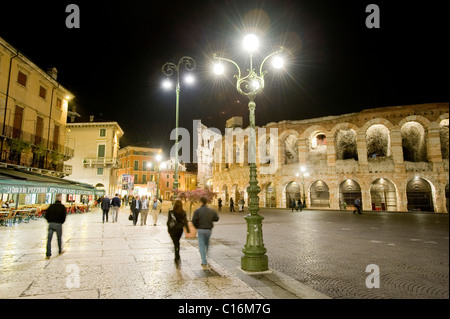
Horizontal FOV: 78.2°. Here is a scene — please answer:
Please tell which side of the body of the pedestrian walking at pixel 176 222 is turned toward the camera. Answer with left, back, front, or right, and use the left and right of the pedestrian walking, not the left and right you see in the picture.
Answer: back

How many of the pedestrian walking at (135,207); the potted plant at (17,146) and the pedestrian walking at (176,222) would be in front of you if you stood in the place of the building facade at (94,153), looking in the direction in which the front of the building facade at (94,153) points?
3

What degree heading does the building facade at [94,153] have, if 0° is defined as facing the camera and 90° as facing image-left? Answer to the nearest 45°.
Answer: approximately 0°

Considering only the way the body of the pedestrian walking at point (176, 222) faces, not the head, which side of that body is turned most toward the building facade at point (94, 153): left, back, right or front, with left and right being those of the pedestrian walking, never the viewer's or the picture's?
front

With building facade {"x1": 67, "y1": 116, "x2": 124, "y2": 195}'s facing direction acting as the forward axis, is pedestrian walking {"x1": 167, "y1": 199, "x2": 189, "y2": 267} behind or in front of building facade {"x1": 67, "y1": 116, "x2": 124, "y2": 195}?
in front

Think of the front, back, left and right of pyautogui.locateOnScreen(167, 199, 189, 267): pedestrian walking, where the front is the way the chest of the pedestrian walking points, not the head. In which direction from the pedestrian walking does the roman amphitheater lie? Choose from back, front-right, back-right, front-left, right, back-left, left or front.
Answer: front-right

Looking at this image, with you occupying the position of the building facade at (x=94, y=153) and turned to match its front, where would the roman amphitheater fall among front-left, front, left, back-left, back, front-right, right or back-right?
front-left

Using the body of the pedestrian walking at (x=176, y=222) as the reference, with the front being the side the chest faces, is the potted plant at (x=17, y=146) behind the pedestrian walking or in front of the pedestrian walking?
in front

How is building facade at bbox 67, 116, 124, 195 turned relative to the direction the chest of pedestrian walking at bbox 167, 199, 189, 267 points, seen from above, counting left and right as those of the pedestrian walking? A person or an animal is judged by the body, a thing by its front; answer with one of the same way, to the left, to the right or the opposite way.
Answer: the opposite way

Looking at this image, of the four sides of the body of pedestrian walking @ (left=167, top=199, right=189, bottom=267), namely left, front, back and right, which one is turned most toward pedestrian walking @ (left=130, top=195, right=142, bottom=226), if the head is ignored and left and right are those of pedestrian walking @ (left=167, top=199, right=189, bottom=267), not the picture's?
front
